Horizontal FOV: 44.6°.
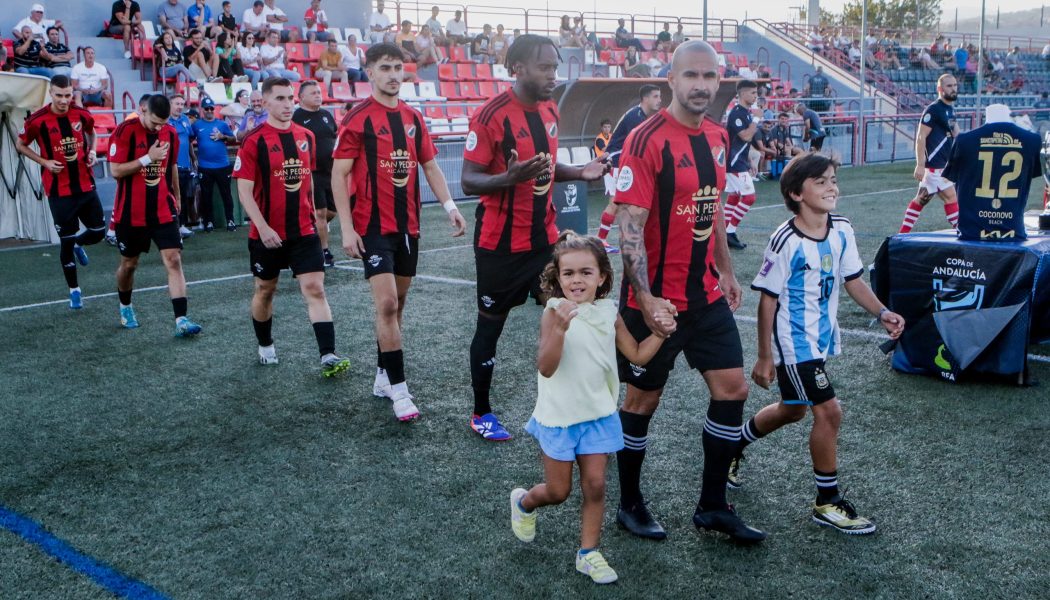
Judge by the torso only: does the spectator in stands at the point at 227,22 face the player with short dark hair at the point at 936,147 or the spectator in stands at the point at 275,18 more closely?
the player with short dark hair

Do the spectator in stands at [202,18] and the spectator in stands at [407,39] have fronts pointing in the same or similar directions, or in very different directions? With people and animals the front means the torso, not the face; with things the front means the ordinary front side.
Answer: same or similar directions

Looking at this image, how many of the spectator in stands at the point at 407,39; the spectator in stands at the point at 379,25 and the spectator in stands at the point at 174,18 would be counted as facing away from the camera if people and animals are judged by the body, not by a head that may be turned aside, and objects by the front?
0

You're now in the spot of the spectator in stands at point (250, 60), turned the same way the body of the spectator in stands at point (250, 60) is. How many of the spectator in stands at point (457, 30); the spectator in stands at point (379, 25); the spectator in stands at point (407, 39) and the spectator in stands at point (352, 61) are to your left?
4

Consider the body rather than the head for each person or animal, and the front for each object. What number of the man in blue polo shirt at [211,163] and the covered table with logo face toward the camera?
2

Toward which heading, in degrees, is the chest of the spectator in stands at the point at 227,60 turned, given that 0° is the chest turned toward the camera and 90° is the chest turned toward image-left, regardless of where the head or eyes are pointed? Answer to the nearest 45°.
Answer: approximately 315°

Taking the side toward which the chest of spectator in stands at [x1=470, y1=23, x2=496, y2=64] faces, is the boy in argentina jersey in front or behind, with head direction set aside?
in front

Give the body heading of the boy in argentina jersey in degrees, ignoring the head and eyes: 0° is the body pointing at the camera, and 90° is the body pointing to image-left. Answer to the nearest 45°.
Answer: approximately 315°

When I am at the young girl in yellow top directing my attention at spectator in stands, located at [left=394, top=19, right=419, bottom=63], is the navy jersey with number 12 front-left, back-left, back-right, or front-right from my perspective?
front-right

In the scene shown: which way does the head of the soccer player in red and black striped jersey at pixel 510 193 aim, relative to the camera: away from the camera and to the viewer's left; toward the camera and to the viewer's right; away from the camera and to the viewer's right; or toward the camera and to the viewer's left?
toward the camera and to the viewer's right

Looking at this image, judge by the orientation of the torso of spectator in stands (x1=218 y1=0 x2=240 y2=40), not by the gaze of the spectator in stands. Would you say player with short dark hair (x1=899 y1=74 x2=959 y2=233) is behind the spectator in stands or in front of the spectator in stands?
in front

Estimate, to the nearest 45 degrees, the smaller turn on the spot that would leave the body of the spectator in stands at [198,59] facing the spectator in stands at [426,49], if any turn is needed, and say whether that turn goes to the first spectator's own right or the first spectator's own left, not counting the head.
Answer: approximately 90° to the first spectator's own left

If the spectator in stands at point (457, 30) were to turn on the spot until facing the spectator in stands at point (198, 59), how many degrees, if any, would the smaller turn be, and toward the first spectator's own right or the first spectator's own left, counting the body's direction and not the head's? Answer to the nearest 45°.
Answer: approximately 90° to the first spectator's own right

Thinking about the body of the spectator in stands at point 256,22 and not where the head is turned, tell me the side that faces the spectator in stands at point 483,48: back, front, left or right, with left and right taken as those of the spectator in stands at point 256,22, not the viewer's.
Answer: left

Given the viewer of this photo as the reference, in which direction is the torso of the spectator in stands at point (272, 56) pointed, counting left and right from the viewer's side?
facing the viewer and to the right of the viewer
